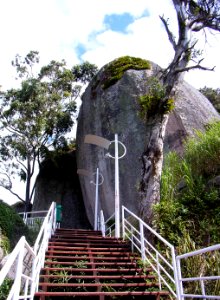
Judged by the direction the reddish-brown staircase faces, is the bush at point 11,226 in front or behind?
behind

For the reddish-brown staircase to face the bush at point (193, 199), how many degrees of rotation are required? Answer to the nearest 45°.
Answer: approximately 135° to its left

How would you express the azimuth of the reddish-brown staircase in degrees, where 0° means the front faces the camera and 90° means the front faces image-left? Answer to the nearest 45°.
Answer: approximately 0°

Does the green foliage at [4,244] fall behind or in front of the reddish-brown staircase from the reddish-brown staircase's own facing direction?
behind

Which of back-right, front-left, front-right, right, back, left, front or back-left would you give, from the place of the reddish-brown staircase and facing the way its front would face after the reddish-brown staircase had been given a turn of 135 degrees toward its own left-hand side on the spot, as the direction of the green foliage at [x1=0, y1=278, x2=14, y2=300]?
left
